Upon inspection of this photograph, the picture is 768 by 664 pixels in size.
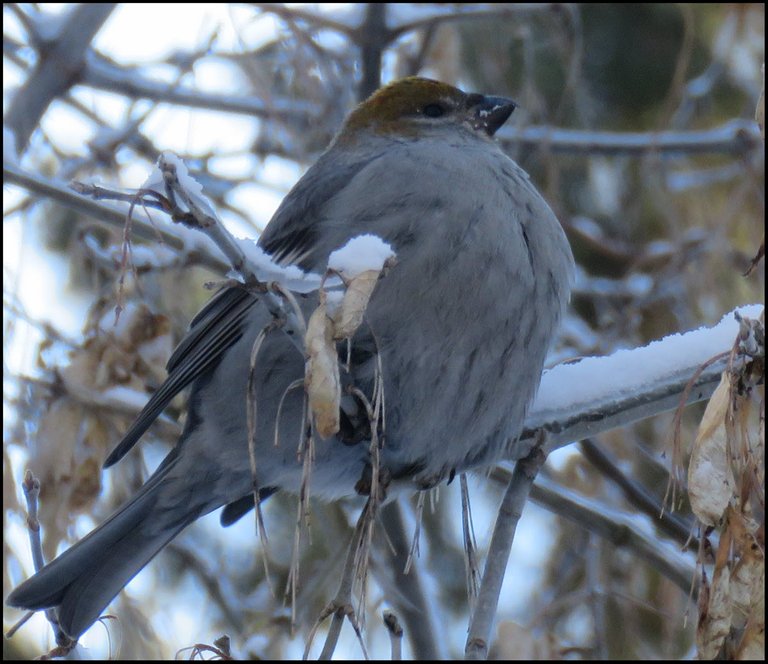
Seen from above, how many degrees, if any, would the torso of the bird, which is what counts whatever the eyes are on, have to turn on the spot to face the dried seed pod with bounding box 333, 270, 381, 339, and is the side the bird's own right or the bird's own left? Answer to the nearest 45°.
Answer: approximately 45° to the bird's own right

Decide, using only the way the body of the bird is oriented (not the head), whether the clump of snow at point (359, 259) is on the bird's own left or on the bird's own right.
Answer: on the bird's own right

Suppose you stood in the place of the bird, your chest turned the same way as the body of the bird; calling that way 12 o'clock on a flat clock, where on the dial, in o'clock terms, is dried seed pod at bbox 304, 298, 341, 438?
The dried seed pod is roughly at 2 o'clock from the bird.

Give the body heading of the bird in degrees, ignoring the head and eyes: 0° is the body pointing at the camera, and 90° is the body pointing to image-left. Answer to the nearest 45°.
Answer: approximately 315°
